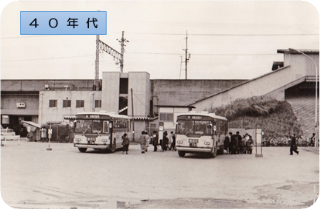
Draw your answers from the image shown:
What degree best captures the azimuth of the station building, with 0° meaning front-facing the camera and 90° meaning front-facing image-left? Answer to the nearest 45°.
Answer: approximately 0°

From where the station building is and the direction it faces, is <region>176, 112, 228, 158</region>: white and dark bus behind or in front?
in front
